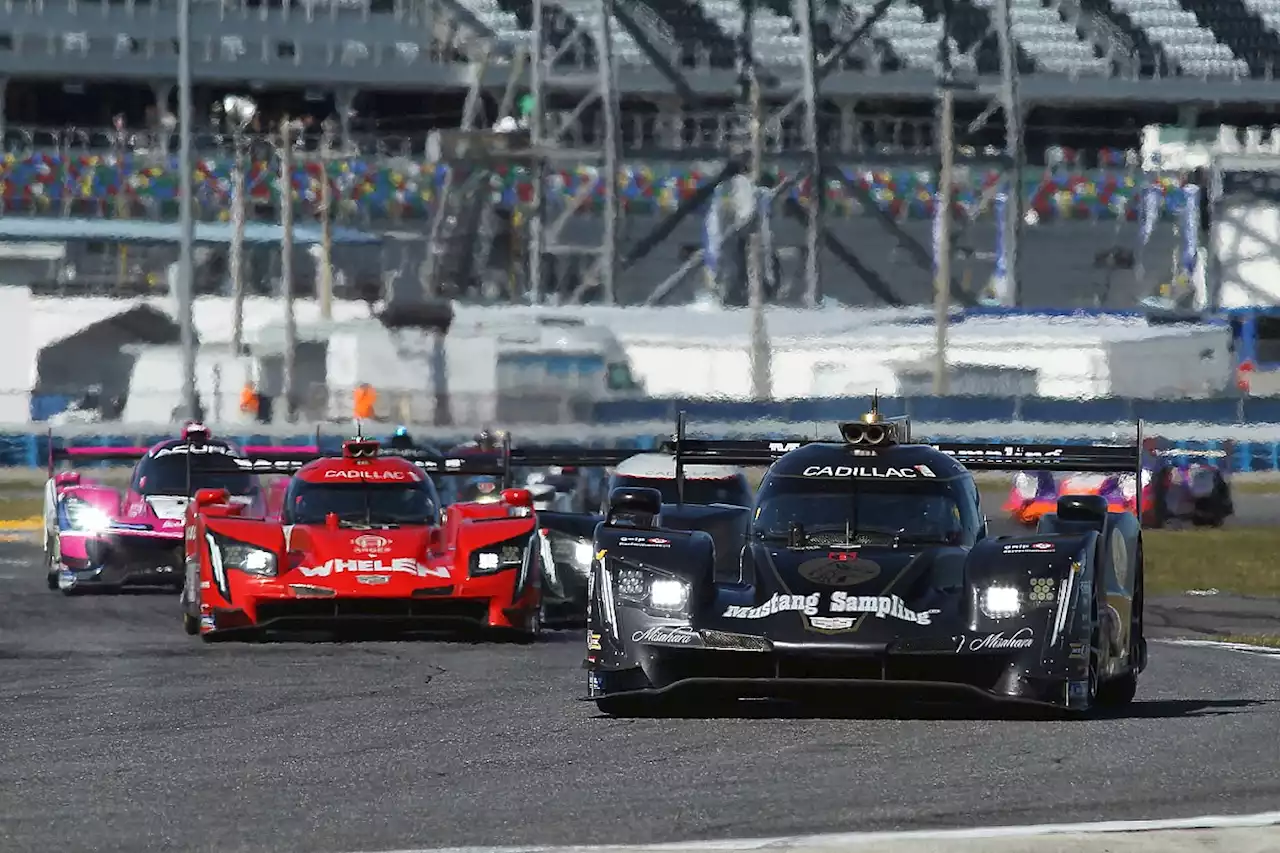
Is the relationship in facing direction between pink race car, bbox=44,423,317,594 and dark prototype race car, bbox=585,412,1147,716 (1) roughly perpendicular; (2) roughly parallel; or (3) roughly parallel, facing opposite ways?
roughly parallel

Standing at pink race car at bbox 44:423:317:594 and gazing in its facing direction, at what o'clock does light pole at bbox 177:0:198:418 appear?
The light pole is roughly at 6 o'clock from the pink race car.

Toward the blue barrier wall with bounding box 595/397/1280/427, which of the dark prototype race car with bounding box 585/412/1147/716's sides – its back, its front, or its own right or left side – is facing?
back

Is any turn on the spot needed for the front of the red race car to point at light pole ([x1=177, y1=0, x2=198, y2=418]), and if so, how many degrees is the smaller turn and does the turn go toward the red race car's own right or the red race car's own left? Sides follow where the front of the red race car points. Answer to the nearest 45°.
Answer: approximately 180°

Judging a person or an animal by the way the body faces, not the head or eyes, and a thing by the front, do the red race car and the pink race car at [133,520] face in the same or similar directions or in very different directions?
same or similar directions

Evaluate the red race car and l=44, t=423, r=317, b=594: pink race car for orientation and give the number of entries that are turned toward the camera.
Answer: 2

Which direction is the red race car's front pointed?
toward the camera

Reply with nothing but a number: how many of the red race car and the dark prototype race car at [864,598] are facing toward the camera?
2

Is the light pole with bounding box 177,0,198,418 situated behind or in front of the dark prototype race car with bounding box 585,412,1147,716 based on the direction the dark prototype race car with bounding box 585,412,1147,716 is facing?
behind

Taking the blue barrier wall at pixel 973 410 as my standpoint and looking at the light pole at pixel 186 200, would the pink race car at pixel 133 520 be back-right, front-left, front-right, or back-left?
front-left

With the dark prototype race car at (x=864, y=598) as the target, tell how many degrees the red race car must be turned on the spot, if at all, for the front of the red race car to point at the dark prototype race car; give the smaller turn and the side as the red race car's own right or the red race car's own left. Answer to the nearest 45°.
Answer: approximately 45° to the red race car's own left

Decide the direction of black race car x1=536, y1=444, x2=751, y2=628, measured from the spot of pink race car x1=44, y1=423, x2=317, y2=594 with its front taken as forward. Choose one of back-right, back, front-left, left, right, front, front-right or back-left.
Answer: front-left

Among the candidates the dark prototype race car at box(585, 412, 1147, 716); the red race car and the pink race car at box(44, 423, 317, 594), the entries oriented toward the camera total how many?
3

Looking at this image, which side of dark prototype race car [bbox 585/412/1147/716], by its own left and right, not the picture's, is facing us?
front

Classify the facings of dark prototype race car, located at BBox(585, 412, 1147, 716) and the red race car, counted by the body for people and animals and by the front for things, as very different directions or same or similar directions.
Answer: same or similar directions
